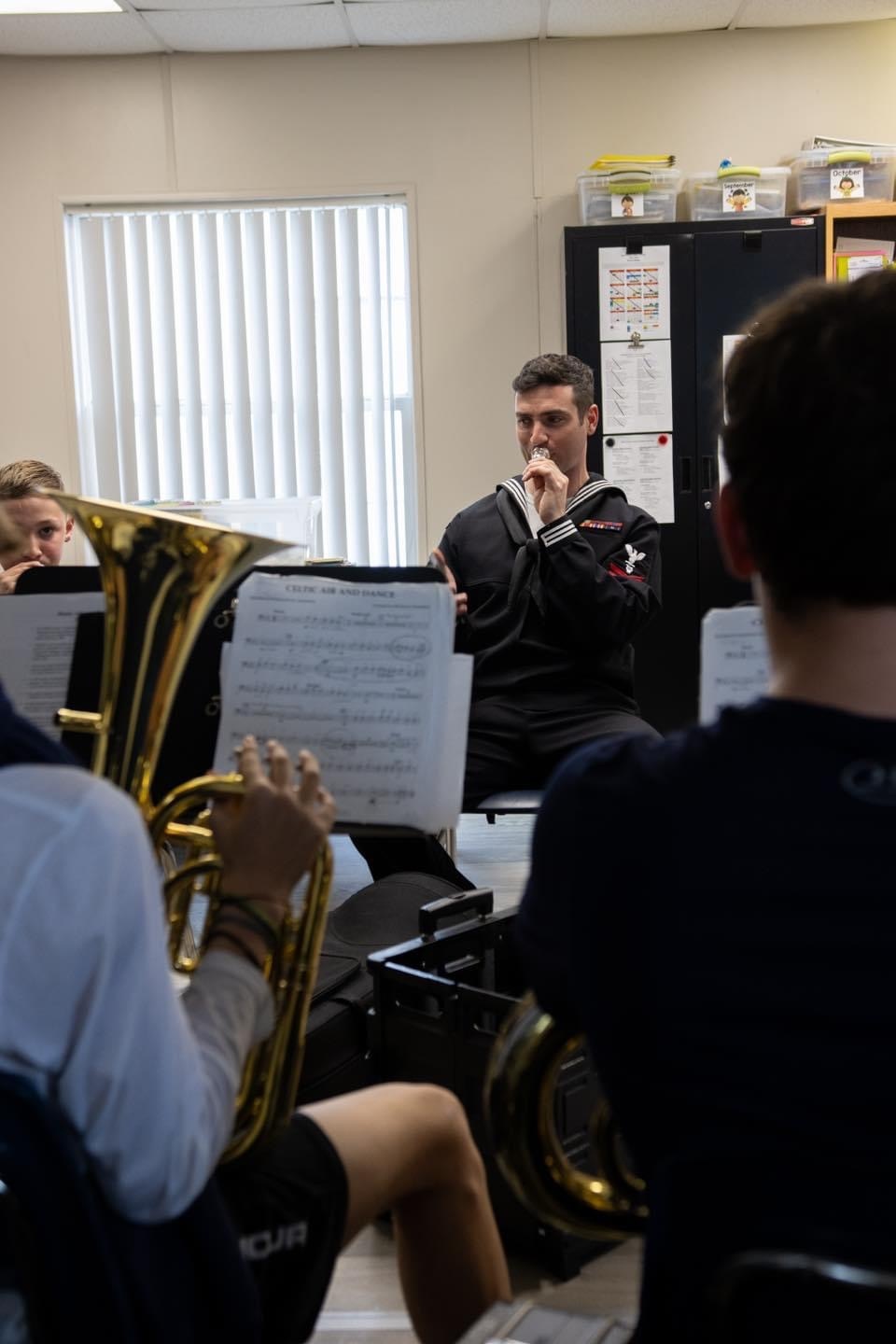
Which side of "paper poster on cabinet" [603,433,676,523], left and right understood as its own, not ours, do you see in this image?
front

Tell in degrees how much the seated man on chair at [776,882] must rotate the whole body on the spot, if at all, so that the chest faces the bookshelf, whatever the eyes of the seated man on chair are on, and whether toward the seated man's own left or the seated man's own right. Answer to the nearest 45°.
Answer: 0° — they already face it

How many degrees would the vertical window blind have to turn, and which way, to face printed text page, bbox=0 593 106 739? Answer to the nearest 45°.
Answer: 0° — it already faces it

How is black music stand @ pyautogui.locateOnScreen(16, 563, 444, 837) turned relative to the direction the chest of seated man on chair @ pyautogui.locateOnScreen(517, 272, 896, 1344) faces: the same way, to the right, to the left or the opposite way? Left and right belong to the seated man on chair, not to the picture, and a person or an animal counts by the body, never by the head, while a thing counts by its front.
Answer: the opposite way

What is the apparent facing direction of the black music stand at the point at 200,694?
toward the camera

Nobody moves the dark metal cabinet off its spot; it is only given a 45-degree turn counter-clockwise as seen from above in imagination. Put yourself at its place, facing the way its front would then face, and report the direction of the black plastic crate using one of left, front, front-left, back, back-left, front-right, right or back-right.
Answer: front-right

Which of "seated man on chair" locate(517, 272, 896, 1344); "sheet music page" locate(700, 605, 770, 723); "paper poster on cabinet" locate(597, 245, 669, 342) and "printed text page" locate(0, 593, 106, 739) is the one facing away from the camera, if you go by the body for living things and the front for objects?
the seated man on chair

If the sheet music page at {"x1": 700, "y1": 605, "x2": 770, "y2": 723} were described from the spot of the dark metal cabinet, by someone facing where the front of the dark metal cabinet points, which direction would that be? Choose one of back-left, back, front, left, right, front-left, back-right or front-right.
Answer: front

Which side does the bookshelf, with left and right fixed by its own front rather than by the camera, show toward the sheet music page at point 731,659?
front

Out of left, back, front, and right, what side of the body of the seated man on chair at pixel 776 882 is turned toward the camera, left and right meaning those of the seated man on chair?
back

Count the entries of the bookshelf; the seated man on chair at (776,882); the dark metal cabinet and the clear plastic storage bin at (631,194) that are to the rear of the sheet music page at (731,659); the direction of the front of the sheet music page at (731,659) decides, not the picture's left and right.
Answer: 3

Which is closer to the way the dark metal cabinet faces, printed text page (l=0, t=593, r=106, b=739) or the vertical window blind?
the printed text page

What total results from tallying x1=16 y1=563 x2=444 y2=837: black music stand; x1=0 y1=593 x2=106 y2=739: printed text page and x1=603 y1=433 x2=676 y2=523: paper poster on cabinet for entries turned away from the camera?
0

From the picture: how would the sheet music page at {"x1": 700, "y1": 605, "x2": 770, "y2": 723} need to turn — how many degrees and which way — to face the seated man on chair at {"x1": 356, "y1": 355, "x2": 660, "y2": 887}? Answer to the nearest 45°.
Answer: approximately 180°

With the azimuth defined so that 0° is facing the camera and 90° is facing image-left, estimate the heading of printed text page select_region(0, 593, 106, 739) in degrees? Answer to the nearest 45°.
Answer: approximately 0°
